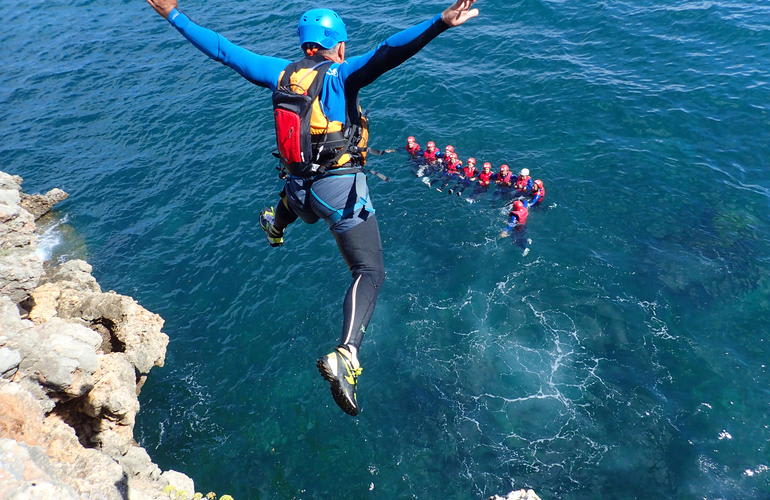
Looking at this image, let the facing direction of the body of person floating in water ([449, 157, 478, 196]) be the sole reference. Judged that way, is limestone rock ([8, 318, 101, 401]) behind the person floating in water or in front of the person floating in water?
in front

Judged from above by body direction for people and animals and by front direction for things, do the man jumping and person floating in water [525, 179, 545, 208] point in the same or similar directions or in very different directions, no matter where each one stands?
very different directions

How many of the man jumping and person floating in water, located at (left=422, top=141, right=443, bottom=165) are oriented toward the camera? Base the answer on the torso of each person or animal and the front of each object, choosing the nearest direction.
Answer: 1

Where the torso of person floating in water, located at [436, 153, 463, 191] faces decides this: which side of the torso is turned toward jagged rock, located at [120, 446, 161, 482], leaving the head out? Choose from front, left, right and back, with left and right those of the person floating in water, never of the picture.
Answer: front

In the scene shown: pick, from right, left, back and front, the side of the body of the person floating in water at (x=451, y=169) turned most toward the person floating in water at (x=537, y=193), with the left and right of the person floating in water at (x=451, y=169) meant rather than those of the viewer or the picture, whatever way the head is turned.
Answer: left

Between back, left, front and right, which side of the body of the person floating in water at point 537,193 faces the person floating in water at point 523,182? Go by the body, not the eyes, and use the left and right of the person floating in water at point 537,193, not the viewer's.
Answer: right

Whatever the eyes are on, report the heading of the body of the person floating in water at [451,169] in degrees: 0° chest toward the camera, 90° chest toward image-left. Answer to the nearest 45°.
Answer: approximately 45°

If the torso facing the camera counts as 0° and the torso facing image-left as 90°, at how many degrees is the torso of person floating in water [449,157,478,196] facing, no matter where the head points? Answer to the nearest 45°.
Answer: approximately 45°
